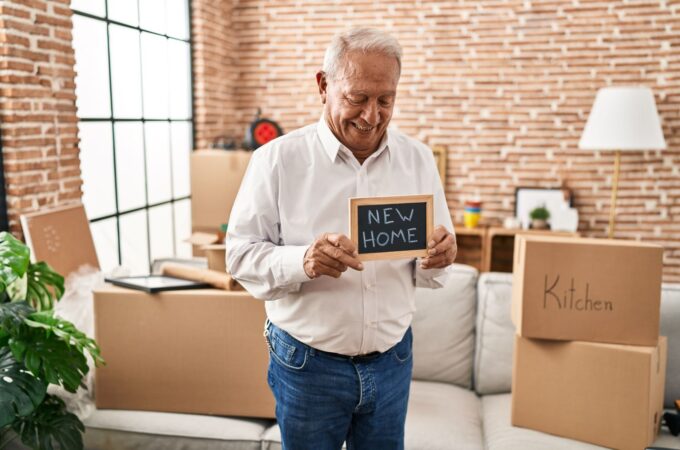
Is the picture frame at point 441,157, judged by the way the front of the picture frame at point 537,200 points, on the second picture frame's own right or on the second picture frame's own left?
on the second picture frame's own right

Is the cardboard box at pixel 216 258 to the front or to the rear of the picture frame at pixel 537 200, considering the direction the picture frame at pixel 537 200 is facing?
to the front

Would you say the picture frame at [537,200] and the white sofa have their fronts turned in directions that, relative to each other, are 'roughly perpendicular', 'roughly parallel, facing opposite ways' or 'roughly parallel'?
roughly parallel

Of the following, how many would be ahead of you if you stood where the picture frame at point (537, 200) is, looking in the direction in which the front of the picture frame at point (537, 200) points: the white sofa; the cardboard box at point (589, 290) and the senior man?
3

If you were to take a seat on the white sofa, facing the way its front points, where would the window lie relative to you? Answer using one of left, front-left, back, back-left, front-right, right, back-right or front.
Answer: back-right

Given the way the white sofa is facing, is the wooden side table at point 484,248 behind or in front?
behind

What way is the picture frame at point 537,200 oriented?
toward the camera

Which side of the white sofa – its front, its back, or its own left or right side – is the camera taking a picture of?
front

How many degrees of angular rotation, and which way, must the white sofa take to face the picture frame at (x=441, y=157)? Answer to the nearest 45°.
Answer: approximately 180°

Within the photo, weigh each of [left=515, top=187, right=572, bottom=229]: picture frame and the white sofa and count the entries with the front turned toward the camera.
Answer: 2

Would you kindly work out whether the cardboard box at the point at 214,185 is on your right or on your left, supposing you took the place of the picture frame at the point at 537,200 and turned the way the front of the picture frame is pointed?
on your right
